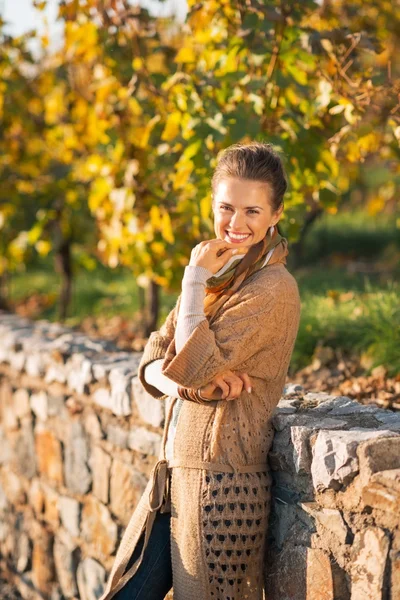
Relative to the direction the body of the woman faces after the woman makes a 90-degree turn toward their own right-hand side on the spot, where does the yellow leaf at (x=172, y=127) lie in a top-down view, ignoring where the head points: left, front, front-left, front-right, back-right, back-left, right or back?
front-right

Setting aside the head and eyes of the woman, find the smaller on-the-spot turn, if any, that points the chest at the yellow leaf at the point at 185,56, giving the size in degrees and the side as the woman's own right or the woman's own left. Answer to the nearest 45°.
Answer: approximately 135° to the woman's own right

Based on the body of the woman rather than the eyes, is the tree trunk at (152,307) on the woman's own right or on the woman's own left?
on the woman's own right

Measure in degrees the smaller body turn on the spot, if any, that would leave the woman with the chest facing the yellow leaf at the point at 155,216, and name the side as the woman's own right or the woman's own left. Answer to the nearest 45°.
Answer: approximately 135° to the woman's own right

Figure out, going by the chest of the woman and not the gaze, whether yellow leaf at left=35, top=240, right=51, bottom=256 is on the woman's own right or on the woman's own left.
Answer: on the woman's own right

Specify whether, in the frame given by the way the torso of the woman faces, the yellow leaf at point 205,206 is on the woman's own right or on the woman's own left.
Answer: on the woman's own right

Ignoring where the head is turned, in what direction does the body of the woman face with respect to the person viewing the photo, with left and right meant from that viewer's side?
facing the viewer and to the left of the viewer

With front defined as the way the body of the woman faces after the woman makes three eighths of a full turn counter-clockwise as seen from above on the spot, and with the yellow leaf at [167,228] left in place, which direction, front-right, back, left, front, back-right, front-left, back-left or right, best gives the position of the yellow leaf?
left
